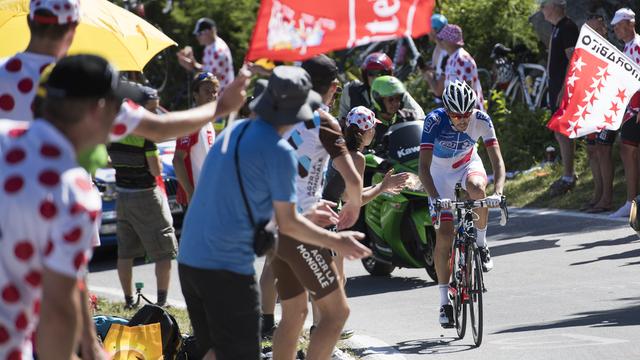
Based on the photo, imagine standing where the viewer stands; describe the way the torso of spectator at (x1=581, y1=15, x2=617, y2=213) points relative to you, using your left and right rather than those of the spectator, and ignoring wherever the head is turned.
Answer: facing to the left of the viewer

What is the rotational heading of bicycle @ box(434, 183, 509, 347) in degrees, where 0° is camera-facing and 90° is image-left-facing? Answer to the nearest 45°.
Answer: approximately 0°

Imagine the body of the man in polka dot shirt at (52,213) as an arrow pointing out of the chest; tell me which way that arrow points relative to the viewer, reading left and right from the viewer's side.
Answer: facing away from the viewer and to the right of the viewer

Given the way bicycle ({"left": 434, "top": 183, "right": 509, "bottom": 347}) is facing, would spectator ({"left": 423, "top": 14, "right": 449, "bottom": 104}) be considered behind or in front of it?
behind
